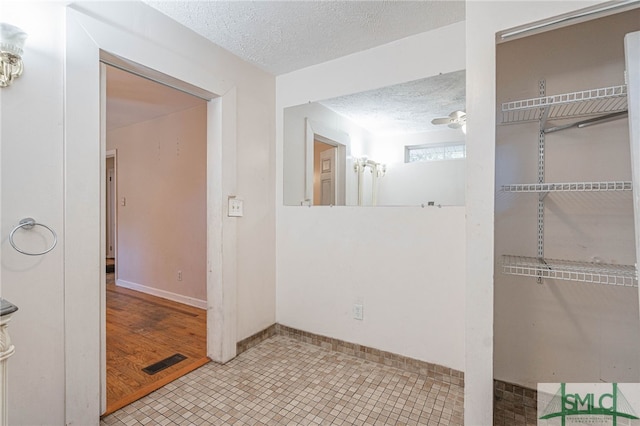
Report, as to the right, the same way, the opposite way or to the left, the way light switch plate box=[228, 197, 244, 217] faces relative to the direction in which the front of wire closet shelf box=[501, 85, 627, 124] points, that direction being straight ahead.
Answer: to the left

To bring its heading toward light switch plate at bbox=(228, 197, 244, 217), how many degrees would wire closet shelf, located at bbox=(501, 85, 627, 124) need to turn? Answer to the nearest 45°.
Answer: approximately 90° to its right

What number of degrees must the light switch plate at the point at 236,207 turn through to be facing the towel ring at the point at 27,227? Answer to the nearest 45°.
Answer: approximately 90° to its right

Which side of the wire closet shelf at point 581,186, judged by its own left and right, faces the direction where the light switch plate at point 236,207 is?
right

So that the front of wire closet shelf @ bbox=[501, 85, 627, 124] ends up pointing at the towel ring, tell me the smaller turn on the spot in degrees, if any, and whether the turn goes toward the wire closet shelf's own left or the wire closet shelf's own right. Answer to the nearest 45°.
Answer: approximately 45° to the wire closet shelf's own right

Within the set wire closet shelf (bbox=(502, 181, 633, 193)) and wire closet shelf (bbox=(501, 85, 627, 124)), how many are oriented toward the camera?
2

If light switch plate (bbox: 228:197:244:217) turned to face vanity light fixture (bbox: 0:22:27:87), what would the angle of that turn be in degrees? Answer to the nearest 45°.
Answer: approximately 90° to its right

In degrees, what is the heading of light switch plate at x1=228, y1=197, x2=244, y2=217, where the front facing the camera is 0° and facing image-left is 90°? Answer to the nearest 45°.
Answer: approximately 315°
